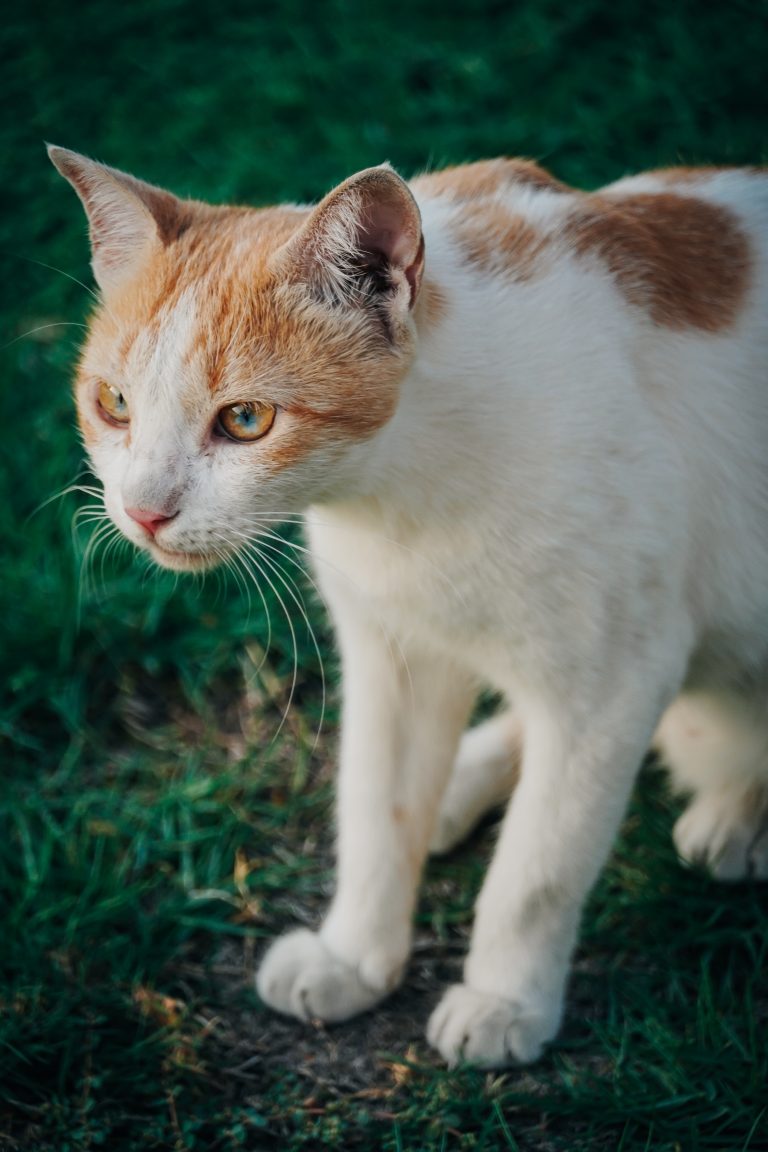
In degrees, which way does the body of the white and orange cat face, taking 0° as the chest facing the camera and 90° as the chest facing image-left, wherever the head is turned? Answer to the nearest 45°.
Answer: approximately 45°
